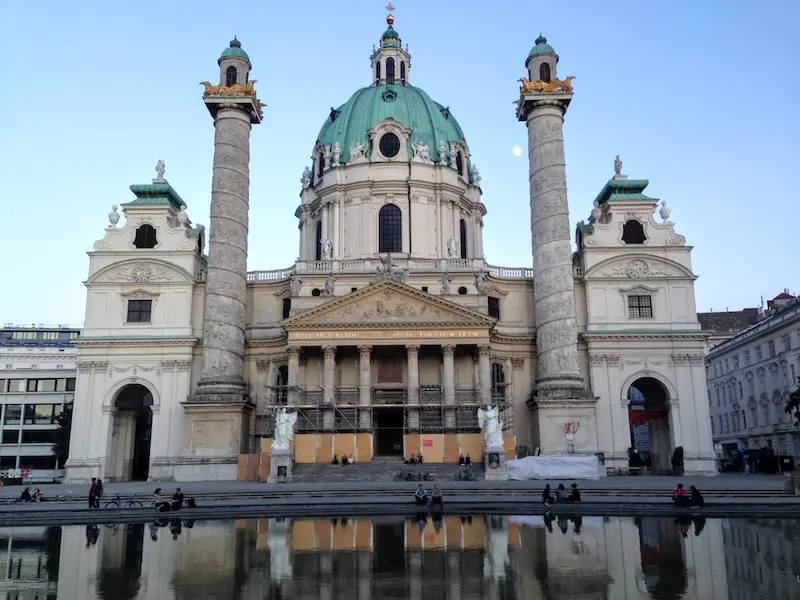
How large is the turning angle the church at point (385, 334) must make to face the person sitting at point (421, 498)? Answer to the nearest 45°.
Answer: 0° — it already faces them

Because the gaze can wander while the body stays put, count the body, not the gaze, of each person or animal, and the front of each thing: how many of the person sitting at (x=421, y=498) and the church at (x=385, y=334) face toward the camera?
2

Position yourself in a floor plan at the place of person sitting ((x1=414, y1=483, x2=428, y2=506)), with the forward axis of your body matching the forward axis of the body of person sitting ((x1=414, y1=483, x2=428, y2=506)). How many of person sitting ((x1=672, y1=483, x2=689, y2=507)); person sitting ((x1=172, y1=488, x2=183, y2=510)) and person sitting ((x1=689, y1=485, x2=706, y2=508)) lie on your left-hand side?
2

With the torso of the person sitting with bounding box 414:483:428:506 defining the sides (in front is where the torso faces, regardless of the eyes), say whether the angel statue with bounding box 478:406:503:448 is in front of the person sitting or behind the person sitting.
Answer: behind

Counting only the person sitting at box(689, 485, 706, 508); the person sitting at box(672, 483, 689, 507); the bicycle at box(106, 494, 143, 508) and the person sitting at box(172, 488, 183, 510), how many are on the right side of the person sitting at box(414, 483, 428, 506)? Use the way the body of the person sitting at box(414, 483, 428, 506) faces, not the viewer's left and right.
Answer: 2

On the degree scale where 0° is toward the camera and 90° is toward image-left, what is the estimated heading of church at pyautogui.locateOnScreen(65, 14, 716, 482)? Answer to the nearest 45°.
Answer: approximately 0°

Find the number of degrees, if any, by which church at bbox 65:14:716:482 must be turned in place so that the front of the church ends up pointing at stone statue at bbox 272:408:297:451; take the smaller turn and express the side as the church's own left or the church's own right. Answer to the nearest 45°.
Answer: approximately 45° to the church's own right

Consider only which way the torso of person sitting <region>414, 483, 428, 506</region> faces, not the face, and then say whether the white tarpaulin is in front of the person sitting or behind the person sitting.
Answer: behind

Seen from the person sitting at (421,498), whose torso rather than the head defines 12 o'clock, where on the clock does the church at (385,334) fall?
The church is roughly at 6 o'clock from the person sitting.

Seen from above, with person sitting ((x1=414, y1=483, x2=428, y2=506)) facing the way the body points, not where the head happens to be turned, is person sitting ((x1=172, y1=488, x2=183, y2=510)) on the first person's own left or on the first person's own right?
on the first person's own right
